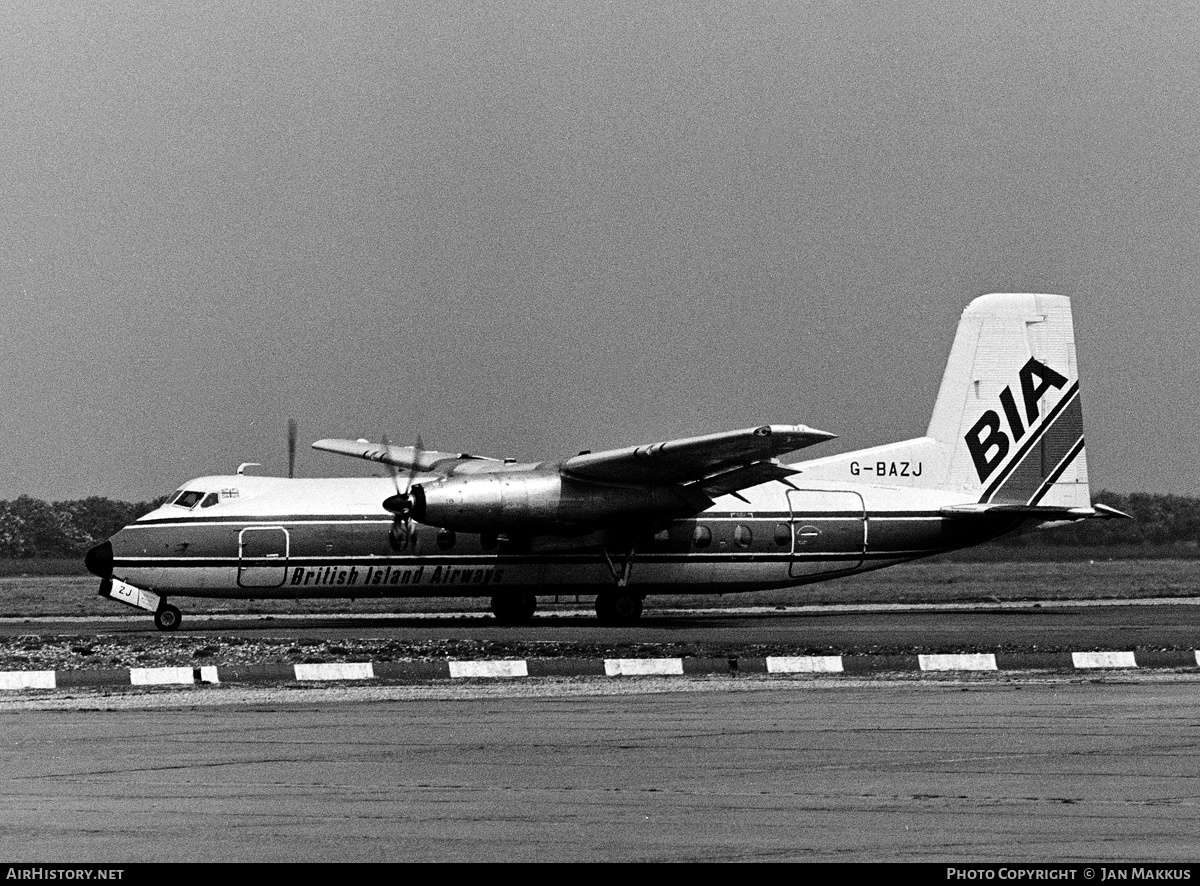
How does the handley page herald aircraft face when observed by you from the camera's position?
facing to the left of the viewer
